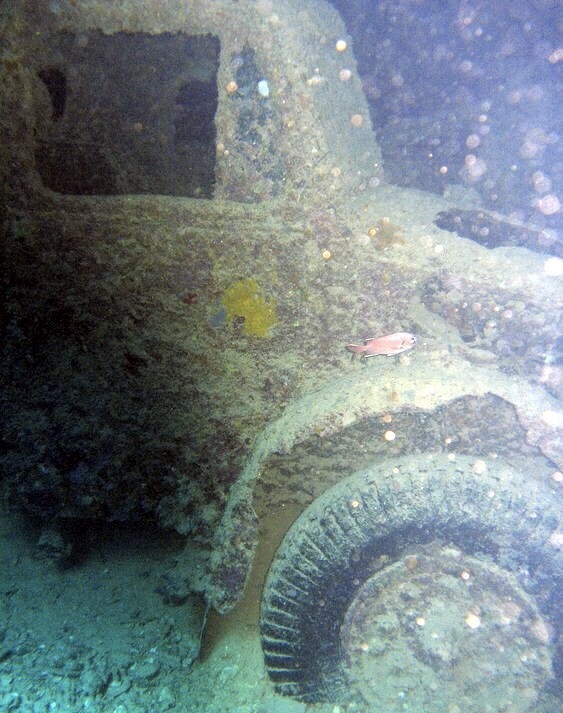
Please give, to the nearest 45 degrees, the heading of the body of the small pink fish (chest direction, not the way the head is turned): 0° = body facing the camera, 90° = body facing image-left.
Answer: approximately 270°
